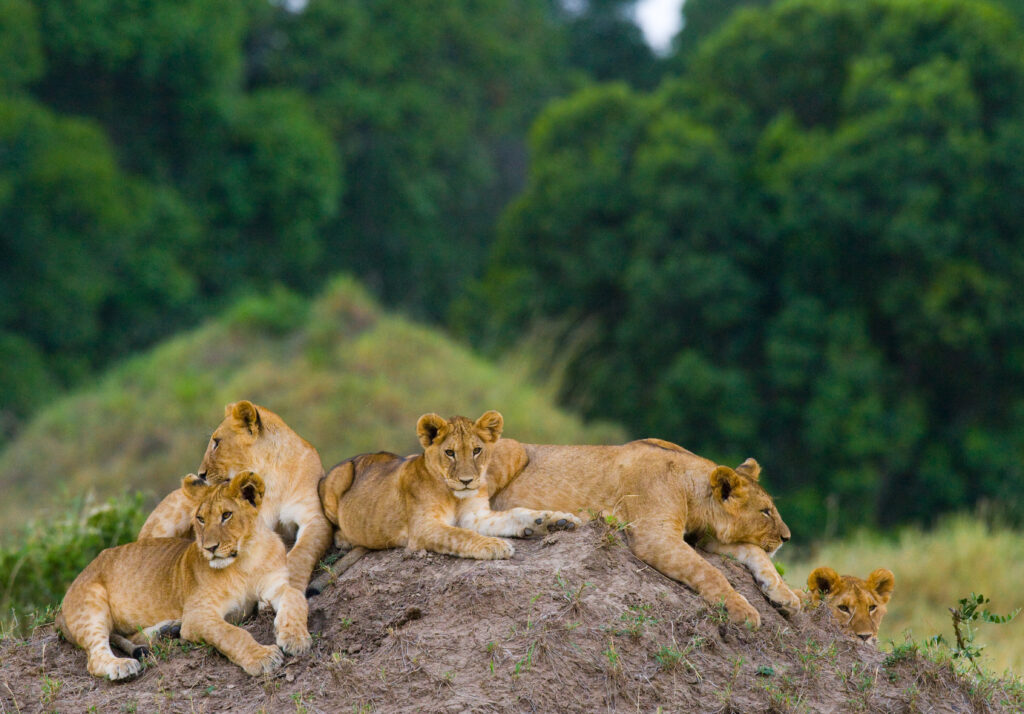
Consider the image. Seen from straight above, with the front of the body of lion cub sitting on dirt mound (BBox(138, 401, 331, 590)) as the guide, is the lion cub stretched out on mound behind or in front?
behind

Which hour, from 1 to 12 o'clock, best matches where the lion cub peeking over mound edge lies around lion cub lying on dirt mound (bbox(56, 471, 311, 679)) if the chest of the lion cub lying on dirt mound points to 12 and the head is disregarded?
The lion cub peeking over mound edge is roughly at 11 o'clock from the lion cub lying on dirt mound.

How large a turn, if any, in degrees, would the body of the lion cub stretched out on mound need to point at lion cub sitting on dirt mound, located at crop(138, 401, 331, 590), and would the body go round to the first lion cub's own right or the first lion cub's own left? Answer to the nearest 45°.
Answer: approximately 180°

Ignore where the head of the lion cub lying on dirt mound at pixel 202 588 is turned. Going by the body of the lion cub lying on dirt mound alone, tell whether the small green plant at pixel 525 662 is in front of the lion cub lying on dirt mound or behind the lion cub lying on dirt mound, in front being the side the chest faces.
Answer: in front

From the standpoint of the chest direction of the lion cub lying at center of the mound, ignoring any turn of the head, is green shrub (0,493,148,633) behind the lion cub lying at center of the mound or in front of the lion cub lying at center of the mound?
behind

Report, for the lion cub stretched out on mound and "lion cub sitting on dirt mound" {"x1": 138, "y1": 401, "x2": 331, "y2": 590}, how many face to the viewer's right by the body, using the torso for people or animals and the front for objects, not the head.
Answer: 1

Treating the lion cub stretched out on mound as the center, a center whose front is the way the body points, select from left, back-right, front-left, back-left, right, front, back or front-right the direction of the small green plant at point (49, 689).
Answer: back

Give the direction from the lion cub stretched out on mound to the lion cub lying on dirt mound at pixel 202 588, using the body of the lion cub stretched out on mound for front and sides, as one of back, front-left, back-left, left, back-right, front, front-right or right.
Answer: back
